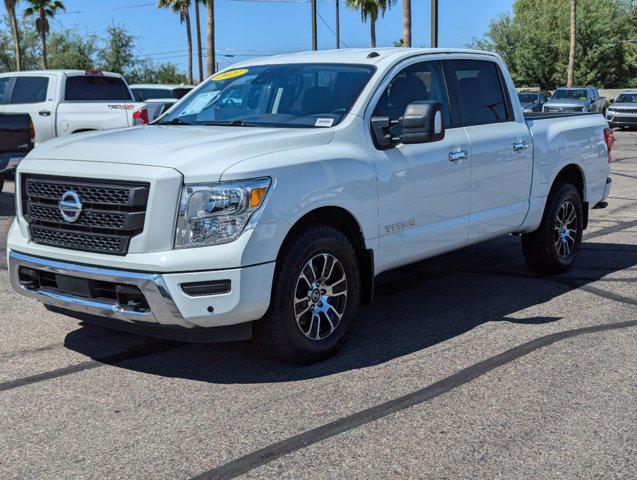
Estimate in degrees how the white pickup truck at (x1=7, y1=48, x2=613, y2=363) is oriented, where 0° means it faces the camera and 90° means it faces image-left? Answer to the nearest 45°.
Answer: approximately 45°

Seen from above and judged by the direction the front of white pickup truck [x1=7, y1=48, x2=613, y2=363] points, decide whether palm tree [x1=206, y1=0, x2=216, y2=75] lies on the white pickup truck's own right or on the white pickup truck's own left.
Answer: on the white pickup truck's own right

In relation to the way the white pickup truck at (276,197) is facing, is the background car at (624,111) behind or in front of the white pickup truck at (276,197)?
behind

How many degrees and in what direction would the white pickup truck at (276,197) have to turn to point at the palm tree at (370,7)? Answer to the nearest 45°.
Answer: approximately 135° to its right

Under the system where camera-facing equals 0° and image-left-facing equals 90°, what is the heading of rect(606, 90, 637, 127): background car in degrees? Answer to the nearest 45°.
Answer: approximately 45°

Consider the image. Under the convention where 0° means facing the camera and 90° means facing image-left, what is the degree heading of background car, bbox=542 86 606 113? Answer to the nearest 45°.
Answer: approximately 45°
